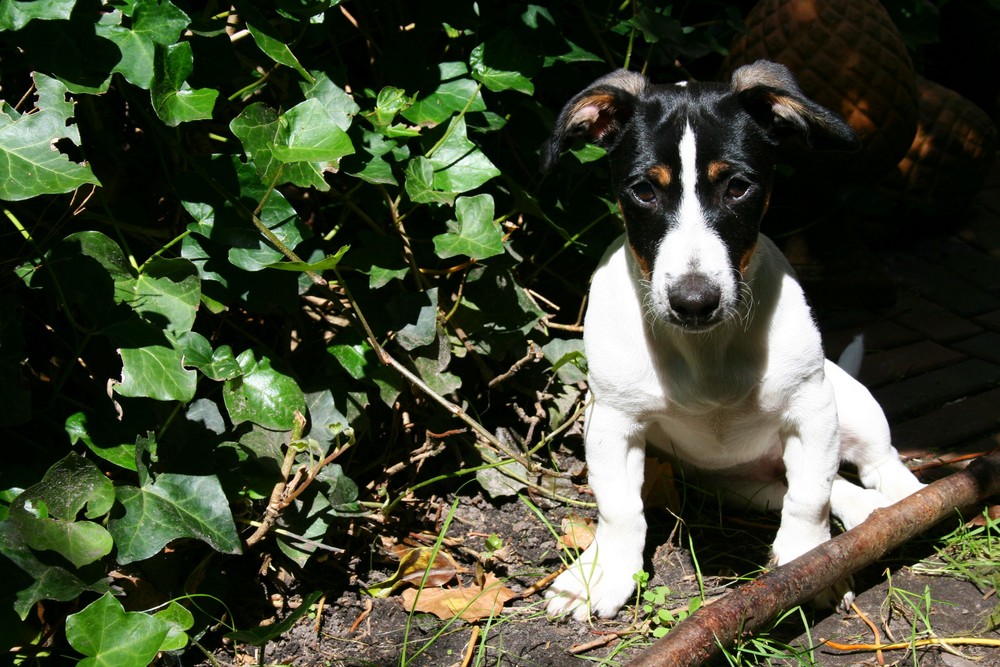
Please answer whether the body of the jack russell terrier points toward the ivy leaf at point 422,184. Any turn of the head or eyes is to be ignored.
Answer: no

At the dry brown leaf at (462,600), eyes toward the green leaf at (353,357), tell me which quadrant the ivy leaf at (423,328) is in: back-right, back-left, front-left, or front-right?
front-right

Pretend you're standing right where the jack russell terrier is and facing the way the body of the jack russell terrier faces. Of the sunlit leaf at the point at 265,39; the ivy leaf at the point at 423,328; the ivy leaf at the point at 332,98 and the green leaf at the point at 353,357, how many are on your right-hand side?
4

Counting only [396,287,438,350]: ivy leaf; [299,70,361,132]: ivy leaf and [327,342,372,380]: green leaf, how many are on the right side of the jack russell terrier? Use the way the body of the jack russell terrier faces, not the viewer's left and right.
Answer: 3

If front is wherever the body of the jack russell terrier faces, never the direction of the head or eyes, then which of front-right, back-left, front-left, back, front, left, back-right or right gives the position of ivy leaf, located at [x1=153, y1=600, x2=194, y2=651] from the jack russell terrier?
front-right

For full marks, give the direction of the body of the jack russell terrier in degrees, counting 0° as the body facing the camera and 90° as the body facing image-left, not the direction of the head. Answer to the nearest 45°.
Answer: approximately 0°

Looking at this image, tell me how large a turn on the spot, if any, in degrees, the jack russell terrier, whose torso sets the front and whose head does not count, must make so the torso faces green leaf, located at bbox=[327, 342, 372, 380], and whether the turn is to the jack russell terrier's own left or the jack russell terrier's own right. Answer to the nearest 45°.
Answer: approximately 90° to the jack russell terrier's own right

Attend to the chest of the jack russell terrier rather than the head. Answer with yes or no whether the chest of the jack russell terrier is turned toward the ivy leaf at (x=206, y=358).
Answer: no

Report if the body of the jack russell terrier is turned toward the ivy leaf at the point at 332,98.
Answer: no

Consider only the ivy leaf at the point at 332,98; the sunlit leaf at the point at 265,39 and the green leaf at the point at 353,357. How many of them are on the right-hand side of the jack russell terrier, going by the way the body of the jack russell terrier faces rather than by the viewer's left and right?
3
